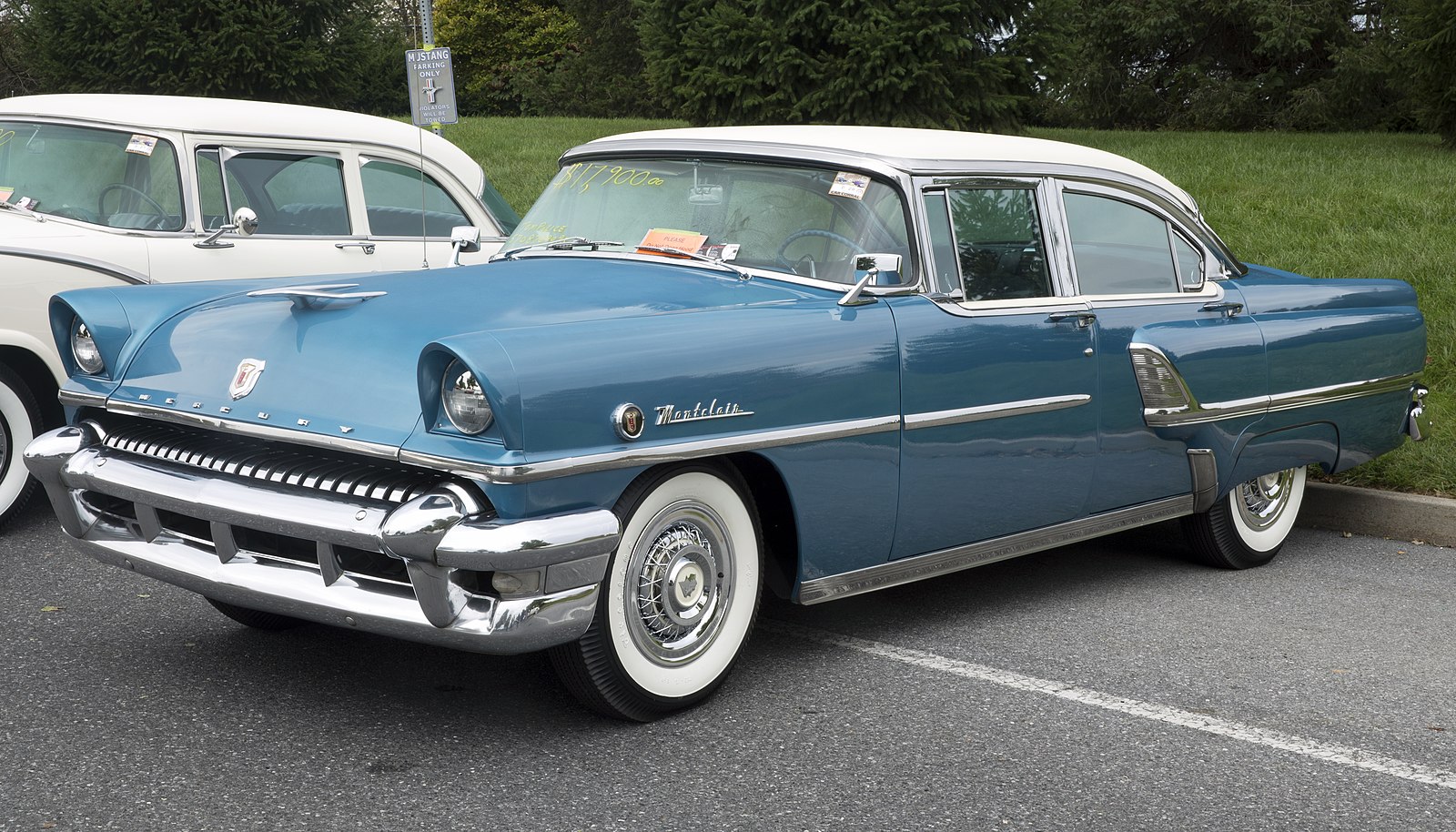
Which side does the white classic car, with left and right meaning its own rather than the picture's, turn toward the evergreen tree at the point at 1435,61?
back

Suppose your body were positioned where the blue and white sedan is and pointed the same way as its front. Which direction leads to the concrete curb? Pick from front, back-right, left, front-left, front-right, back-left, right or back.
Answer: back

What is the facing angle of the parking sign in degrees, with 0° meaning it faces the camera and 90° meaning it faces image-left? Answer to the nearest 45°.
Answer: approximately 0°

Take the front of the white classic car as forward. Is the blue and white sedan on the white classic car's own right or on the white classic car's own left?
on the white classic car's own left

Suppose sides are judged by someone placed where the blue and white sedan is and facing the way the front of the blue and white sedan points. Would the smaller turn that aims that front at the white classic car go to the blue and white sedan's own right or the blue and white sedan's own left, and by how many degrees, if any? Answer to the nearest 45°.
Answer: approximately 90° to the blue and white sedan's own right

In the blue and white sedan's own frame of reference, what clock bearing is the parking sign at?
The parking sign is roughly at 4 o'clock from the blue and white sedan.

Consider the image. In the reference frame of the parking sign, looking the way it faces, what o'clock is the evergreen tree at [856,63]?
The evergreen tree is roughly at 7 o'clock from the parking sign.

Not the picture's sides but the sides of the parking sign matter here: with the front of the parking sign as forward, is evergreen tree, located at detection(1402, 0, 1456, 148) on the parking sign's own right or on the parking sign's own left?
on the parking sign's own left

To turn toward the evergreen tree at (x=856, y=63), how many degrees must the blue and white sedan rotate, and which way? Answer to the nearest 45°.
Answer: approximately 135° to its right

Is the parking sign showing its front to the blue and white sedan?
yes
